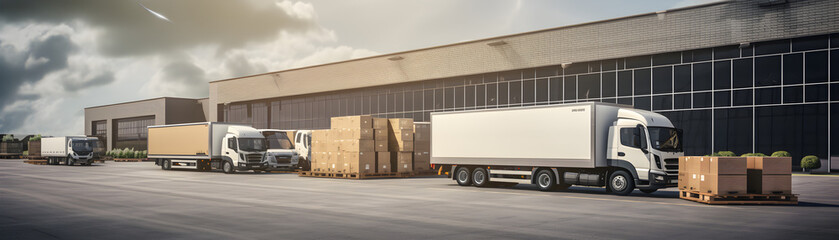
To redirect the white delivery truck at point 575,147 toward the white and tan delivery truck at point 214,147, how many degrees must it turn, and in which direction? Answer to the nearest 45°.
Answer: approximately 180°

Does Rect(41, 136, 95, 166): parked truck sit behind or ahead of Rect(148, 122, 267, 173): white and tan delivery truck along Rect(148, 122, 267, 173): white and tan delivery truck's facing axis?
behind

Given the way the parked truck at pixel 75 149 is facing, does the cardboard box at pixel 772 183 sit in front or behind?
in front

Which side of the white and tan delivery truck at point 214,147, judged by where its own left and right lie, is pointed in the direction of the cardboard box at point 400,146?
front

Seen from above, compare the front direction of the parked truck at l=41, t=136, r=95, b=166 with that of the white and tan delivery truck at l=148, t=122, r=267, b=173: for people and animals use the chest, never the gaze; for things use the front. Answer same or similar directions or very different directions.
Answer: same or similar directions

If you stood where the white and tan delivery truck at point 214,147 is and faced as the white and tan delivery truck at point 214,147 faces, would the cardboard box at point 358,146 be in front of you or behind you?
in front

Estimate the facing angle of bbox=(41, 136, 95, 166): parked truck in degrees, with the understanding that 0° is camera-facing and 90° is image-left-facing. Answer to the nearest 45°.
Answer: approximately 315°

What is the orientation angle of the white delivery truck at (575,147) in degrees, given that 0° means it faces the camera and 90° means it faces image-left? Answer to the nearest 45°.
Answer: approximately 315°

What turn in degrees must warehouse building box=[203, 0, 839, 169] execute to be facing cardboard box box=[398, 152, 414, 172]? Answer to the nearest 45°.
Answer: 0° — it already faces it

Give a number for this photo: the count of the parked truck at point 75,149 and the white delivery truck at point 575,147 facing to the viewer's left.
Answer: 0

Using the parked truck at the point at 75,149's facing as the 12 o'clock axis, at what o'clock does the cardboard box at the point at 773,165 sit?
The cardboard box is roughly at 1 o'clock from the parked truck.

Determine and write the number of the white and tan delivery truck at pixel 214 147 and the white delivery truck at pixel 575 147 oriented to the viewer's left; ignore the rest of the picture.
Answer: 0

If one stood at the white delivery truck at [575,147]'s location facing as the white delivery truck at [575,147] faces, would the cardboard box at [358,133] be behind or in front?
behind

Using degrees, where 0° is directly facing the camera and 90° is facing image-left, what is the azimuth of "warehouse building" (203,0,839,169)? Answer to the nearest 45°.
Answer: approximately 45°
